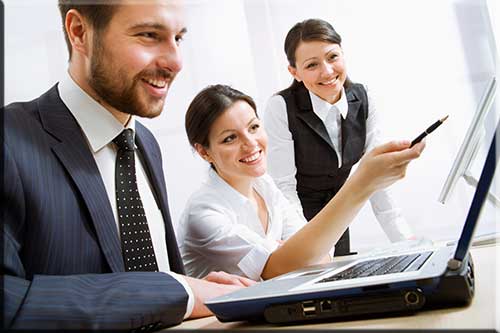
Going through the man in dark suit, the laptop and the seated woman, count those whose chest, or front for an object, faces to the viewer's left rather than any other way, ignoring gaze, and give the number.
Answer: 1

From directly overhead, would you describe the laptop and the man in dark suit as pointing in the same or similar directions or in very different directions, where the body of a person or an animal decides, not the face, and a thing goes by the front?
very different directions

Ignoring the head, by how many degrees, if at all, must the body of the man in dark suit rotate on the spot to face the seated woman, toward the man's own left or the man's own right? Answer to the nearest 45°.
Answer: approximately 90° to the man's own left

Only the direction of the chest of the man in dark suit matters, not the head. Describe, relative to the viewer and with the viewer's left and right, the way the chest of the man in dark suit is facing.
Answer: facing the viewer and to the right of the viewer

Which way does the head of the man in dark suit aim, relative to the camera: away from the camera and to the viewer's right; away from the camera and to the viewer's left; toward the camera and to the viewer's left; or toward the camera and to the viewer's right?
toward the camera and to the viewer's right

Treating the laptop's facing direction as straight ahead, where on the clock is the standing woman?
The standing woman is roughly at 3 o'clock from the laptop.

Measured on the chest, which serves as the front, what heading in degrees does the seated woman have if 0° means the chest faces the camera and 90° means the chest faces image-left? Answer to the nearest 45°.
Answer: approximately 315°

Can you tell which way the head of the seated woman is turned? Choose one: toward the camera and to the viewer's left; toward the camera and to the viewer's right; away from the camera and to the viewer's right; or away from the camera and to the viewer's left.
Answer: toward the camera and to the viewer's right

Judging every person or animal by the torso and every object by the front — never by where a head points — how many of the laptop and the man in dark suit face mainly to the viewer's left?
1

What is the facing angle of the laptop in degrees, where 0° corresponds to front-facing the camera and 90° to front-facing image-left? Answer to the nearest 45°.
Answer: approximately 90°

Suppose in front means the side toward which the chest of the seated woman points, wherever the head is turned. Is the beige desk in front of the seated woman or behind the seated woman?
in front

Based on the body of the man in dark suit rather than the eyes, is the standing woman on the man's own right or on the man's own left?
on the man's own left
